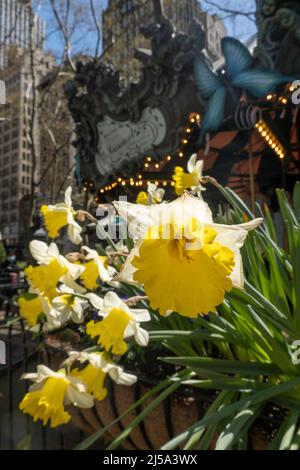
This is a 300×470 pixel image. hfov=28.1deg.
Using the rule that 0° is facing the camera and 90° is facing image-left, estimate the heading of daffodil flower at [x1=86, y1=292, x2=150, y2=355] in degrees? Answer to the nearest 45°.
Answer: approximately 45°

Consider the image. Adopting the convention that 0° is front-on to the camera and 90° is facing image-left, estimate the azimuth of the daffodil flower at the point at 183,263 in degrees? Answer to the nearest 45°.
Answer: approximately 0°

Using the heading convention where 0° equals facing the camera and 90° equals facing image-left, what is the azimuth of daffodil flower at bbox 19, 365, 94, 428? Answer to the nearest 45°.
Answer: approximately 45°

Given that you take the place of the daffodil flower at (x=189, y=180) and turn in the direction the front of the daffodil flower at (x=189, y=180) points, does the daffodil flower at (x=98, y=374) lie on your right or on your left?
on your left

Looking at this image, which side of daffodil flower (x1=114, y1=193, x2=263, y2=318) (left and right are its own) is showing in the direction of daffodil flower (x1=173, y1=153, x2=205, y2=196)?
back

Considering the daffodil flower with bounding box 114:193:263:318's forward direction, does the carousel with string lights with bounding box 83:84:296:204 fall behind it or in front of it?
behind

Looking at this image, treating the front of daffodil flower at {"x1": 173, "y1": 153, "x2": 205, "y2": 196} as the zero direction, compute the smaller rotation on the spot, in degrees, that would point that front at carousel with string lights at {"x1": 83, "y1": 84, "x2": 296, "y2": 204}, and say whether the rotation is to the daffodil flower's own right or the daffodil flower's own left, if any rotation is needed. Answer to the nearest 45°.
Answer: approximately 90° to the daffodil flower's own right

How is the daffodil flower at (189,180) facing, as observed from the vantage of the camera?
facing to the left of the viewer
